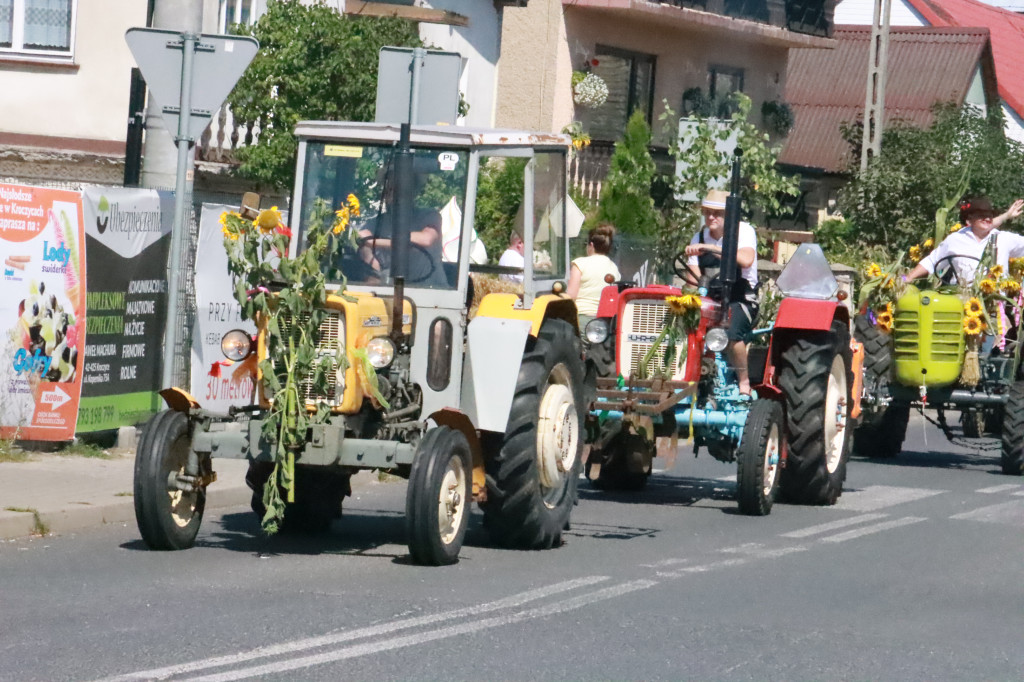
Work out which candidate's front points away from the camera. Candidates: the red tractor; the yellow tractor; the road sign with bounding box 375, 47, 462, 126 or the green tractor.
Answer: the road sign

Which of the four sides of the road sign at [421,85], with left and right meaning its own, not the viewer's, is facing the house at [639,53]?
front

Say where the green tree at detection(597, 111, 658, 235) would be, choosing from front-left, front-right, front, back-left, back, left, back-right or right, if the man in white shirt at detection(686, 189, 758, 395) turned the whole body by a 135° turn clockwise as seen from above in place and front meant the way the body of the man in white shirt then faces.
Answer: front

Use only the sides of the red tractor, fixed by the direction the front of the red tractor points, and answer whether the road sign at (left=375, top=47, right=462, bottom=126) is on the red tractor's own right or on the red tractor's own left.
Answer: on the red tractor's own right

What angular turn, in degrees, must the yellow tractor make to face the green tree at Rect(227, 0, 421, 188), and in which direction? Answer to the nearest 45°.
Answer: approximately 135° to its right

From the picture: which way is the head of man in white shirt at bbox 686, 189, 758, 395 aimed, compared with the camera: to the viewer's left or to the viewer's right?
to the viewer's left

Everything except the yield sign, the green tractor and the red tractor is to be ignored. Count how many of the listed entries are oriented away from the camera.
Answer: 1

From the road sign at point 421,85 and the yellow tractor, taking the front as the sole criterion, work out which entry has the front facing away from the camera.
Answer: the road sign

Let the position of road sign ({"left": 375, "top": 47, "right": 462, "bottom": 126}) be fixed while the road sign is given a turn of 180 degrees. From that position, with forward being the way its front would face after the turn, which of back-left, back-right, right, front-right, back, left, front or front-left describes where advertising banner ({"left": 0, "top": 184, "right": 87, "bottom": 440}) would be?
right

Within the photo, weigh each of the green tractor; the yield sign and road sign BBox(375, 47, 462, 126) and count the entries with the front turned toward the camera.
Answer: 1

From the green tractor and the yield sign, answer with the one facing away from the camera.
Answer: the yield sign

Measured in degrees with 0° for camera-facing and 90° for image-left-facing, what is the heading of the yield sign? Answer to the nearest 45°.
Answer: approximately 180°

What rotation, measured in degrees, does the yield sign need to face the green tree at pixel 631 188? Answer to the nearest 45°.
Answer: approximately 45° to its right

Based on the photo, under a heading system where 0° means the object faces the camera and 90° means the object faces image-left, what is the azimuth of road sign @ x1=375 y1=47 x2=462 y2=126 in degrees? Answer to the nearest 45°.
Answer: approximately 180°

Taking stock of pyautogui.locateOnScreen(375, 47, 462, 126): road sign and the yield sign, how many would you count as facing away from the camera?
2
